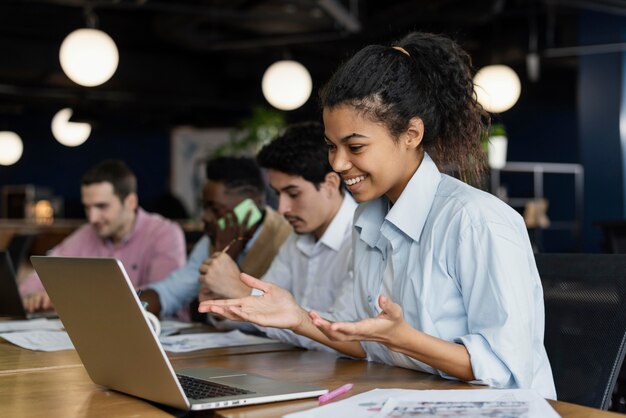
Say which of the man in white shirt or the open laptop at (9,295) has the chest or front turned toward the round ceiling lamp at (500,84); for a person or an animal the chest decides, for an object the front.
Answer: the open laptop

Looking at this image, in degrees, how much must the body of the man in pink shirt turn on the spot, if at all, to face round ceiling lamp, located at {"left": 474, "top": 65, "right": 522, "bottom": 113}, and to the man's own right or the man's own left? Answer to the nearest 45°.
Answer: approximately 180°

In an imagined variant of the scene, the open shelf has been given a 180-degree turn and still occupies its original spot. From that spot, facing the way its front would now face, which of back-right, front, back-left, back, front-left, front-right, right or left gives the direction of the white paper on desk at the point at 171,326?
back

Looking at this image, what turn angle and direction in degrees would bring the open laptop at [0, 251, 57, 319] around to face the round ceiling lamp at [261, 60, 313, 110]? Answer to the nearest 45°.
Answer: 0° — it already faces it

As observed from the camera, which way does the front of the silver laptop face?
facing away from the viewer and to the right of the viewer

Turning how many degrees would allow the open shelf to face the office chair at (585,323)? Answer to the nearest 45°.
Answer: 0° — it already faces it

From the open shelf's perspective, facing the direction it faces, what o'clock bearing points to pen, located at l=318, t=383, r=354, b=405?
The pen is roughly at 12 o'clock from the open shelf.

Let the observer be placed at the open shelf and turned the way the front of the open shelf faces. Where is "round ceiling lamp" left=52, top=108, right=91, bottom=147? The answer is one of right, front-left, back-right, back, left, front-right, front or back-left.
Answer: right

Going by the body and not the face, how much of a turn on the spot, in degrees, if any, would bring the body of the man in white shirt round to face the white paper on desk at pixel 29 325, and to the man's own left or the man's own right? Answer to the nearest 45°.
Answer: approximately 45° to the man's own right

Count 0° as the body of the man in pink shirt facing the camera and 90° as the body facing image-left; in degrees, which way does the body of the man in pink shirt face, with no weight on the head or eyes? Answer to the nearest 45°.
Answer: approximately 45°

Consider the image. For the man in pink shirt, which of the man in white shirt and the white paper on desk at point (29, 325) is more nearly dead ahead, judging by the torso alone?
the white paper on desk

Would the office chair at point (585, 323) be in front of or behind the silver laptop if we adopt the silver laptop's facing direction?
in front

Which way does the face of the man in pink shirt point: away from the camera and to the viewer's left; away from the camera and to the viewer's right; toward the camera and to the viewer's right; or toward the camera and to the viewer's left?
toward the camera and to the viewer's left

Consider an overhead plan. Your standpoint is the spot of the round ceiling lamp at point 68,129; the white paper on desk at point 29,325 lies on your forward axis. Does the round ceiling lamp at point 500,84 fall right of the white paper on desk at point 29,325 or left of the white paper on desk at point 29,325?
left

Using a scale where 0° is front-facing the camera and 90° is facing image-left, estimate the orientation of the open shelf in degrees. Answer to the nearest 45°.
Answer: approximately 0°

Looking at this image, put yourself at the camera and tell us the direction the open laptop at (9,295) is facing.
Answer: facing away from the viewer and to the right of the viewer

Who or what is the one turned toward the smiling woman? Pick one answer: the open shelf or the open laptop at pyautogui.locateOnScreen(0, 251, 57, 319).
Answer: the open shelf
